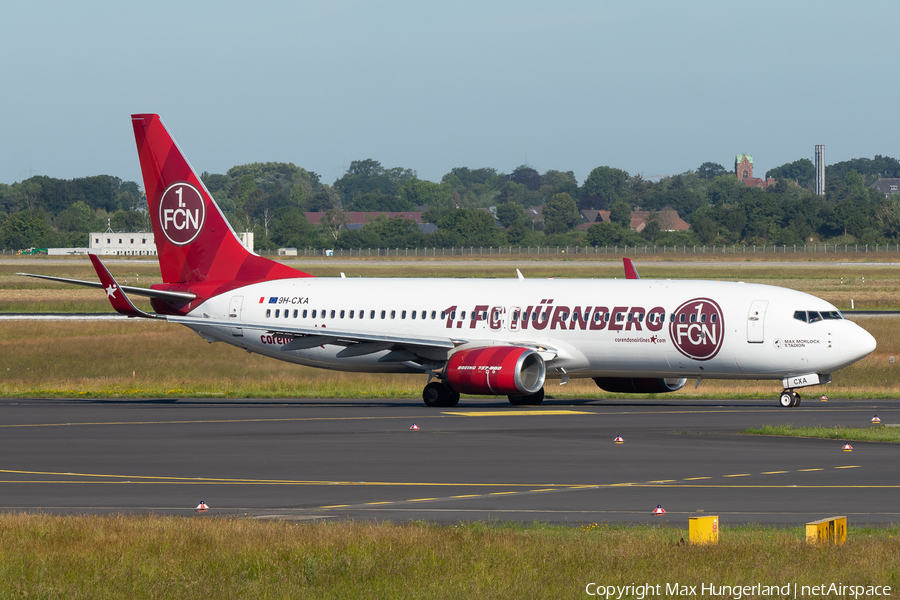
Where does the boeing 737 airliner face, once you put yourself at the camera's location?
facing the viewer and to the right of the viewer
